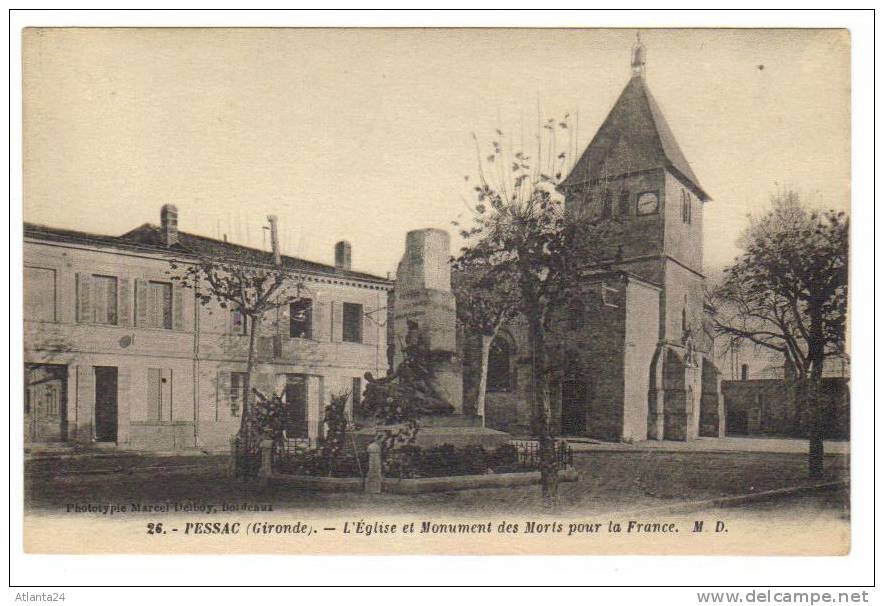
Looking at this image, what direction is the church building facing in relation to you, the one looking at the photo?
facing the viewer and to the right of the viewer

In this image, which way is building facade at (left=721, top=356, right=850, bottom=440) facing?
toward the camera

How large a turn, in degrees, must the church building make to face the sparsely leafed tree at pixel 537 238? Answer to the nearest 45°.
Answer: approximately 45° to its right

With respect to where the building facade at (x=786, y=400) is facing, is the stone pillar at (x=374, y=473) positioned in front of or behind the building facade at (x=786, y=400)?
in front

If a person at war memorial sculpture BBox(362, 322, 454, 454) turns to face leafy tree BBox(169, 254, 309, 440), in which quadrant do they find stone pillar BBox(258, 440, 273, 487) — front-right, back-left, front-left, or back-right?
front-left
